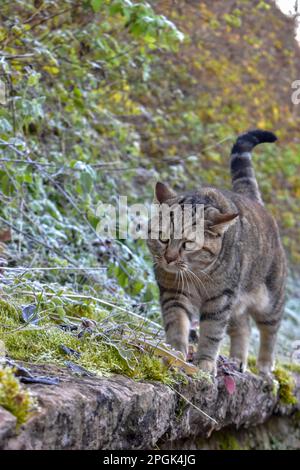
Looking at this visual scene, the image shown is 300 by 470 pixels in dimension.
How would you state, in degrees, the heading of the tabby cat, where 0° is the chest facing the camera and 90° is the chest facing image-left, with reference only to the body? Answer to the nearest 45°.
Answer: approximately 45°
